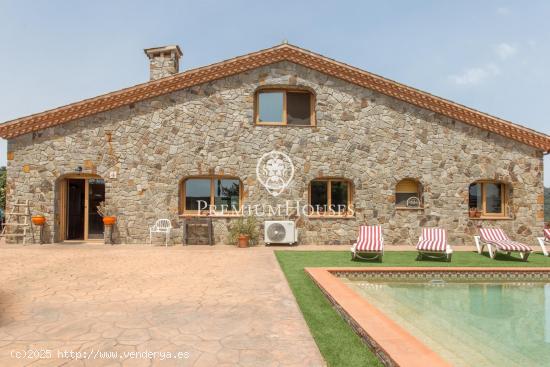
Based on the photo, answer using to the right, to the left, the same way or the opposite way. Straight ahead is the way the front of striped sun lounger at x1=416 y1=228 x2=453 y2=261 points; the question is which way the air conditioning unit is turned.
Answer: the same way

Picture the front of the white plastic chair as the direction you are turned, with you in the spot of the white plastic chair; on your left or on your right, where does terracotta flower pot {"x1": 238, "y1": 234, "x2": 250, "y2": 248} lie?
on your left

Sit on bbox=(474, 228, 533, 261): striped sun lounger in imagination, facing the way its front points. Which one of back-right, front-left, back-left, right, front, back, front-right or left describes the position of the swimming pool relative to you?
front-right

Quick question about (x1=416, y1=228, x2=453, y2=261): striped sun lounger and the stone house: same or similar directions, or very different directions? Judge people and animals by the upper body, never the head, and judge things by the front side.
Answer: same or similar directions

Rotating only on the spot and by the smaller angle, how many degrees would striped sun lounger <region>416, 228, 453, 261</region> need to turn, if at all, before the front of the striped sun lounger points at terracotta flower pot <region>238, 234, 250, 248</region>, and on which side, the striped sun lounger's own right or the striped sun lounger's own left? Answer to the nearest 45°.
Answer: approximately 90° to the striped sun lounger's own right

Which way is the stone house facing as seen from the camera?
toward the camera

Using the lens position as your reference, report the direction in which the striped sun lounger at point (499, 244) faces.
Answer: facing the viewer and to the right of the viewer

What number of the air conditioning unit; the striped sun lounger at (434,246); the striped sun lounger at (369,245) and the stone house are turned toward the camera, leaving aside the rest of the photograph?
4

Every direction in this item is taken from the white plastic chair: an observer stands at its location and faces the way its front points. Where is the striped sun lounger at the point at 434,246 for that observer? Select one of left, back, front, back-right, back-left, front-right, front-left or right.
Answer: left

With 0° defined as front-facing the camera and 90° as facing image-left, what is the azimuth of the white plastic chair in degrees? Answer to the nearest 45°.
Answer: approximately 45°

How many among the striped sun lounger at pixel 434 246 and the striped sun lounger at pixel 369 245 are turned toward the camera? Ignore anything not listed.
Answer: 2

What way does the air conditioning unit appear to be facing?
toward the camera

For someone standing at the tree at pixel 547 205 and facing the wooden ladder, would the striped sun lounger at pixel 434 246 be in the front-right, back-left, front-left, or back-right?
front-left

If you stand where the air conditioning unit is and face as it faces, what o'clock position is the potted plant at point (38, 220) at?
The potted plant is roughly at 3 o'clock from the air conditioning unit.

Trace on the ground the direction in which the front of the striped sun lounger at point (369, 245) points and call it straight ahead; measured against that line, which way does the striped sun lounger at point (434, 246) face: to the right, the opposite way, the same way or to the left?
the same way

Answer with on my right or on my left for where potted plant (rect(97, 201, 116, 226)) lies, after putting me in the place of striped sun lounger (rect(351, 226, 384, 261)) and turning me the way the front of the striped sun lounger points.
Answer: on my right

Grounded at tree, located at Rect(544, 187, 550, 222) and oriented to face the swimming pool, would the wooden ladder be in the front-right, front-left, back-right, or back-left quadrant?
front-right

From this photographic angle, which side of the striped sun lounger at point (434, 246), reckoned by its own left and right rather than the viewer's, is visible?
front

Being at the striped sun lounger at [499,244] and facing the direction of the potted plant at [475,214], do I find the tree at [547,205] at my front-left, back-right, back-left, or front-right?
front-right
